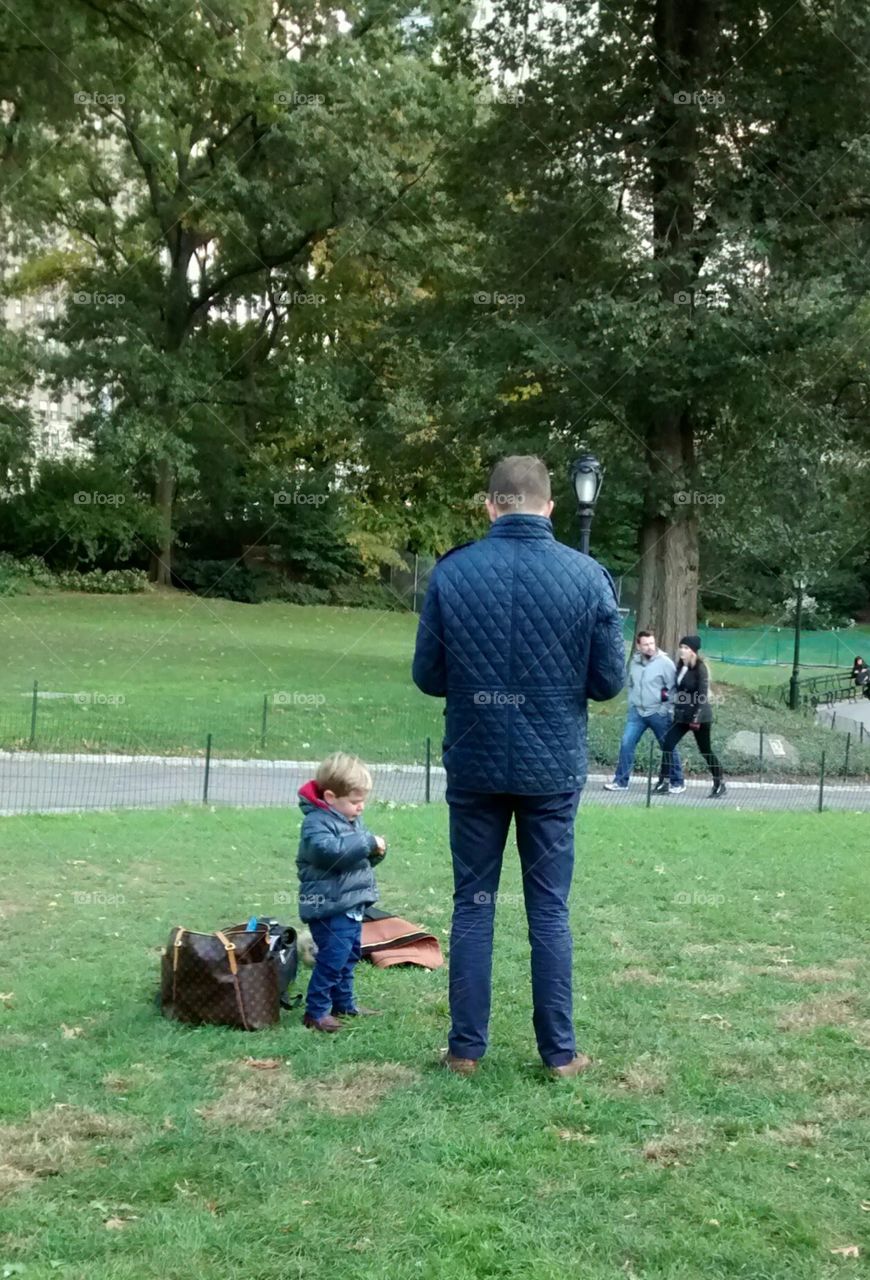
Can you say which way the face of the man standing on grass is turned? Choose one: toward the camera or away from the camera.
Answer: away from the camera

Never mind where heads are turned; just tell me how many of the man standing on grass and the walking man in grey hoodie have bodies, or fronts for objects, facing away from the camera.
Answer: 1

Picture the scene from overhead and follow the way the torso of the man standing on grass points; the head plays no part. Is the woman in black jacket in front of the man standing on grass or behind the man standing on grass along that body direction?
in front

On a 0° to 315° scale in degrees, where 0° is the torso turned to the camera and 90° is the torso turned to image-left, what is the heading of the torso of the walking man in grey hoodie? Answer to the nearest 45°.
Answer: approximately 45°

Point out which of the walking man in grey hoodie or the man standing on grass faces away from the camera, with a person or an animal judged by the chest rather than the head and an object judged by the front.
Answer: the man standing on grass

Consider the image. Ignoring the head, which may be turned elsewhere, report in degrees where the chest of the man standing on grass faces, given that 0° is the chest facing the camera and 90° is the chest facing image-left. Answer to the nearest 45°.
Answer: approximately 180°

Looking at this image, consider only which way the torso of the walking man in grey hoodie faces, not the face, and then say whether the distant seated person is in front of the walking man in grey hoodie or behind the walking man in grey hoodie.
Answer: behind

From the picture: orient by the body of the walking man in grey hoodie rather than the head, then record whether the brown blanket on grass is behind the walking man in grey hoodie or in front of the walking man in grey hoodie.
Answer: in front
